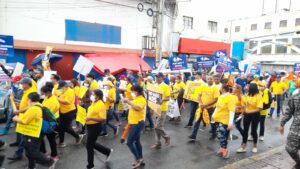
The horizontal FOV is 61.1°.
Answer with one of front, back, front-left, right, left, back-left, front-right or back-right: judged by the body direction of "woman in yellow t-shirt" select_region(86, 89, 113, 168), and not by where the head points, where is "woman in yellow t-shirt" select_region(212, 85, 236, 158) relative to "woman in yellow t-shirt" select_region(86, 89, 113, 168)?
back

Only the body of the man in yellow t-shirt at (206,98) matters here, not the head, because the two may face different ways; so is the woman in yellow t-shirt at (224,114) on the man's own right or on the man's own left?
on the man's own left

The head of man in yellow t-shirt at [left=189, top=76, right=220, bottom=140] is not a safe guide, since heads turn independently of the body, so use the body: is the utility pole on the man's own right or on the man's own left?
on the man's own right

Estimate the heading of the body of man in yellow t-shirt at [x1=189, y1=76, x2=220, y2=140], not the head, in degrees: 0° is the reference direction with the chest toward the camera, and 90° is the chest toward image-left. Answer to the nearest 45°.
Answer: approximately 45°
